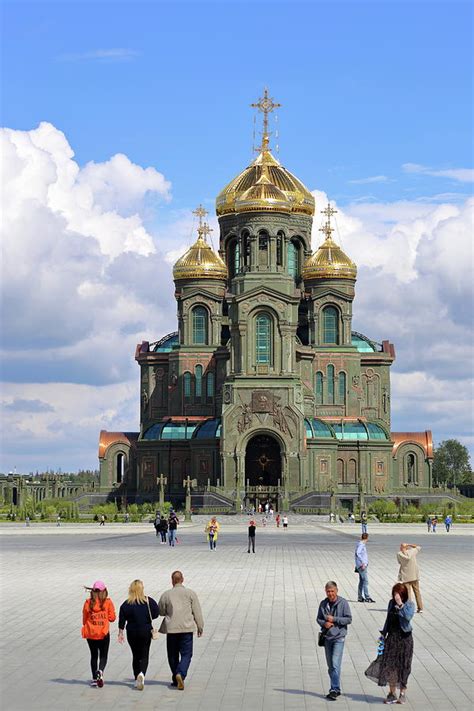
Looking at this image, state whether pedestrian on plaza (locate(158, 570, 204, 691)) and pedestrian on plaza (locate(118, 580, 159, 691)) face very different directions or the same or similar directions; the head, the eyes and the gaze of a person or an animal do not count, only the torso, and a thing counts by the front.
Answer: same or similar directions

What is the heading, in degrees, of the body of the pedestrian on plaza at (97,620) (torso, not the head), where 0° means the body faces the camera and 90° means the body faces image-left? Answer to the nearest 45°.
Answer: approximately 180°

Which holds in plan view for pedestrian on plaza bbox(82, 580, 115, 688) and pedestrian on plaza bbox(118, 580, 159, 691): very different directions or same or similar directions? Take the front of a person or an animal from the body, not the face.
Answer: same or similar directions

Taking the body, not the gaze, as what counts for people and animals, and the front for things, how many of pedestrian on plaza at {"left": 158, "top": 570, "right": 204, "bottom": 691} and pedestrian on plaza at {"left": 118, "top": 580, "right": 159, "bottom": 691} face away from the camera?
2

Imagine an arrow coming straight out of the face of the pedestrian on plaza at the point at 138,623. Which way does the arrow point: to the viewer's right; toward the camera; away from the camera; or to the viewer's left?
away from the camera

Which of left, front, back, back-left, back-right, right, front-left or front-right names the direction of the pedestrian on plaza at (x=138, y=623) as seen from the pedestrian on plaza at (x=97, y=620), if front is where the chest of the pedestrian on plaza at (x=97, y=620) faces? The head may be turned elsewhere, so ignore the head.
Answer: right

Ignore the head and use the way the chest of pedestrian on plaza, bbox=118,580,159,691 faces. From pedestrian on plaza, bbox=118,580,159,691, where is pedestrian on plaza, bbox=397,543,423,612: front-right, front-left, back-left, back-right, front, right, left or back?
front-right

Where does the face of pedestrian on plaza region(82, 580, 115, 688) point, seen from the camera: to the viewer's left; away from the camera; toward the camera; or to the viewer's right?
away from the camera

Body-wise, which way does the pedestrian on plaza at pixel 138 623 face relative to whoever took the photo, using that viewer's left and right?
facing away from the viewer

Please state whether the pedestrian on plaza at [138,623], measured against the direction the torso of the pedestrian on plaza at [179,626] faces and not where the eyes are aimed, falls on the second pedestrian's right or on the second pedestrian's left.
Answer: on the second pedestrian's left

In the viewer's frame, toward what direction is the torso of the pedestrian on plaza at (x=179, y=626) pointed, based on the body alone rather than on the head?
away from the camera

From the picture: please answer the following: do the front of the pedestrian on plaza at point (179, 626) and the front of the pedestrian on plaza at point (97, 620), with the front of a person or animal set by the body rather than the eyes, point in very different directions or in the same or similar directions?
same or similar directions

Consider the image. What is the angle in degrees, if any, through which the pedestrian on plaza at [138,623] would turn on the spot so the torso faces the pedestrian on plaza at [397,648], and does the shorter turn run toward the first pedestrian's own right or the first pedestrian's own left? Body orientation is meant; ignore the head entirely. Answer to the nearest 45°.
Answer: approximately 90° to the first pedestrian's own right
